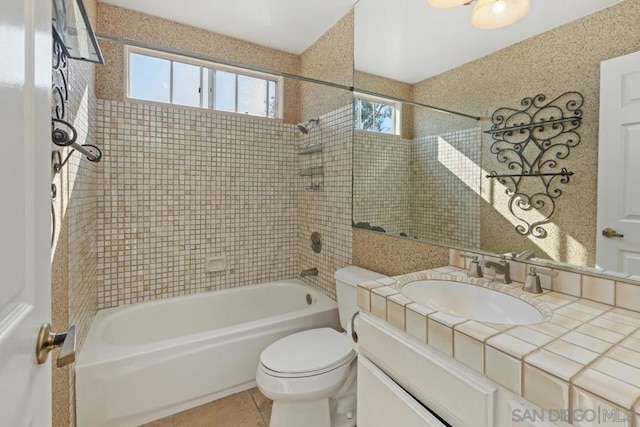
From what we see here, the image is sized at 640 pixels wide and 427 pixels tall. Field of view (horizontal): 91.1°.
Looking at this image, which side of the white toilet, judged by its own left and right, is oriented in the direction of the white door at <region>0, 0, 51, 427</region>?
front

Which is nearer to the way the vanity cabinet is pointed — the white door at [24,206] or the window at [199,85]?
the white door

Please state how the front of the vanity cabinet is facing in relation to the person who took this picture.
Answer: facing the viewer and to the left of the viewer

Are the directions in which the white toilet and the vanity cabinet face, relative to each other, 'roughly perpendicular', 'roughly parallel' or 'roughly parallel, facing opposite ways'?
roughly parallel

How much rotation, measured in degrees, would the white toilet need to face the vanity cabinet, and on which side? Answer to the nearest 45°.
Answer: approximately 90° to its left
